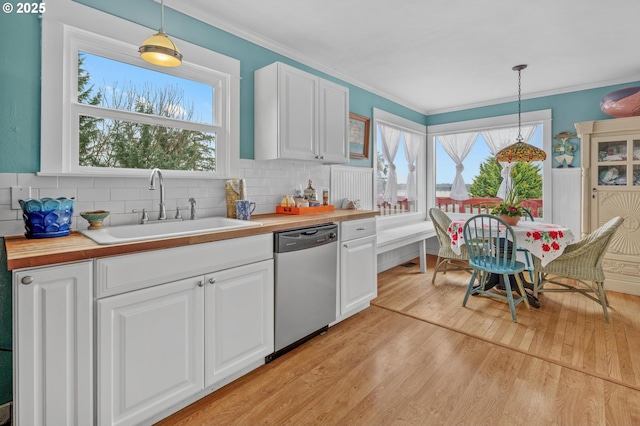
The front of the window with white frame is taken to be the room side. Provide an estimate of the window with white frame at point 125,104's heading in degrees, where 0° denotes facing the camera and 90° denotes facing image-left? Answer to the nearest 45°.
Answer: approximately 315°

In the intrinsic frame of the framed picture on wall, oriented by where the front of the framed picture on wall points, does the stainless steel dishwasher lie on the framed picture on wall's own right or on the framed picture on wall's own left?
on the framed picture on wall's own right

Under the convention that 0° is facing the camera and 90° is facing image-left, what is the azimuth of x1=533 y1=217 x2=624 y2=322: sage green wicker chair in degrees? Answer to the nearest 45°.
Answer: approximately 135°

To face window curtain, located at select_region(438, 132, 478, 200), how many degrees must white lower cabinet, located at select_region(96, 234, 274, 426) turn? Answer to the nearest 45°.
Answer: approximately 90° to its left

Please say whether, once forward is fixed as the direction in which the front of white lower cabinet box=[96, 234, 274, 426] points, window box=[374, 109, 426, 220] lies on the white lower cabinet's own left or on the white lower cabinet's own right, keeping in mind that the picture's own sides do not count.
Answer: on the white lower cabinet's own left

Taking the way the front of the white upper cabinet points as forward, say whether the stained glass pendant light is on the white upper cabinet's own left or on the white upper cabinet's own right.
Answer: on the white upper cabinet's own left

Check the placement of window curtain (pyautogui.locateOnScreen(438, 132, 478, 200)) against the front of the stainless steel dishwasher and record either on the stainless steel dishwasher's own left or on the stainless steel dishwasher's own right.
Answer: on the stainless steel dishwasher's own left
